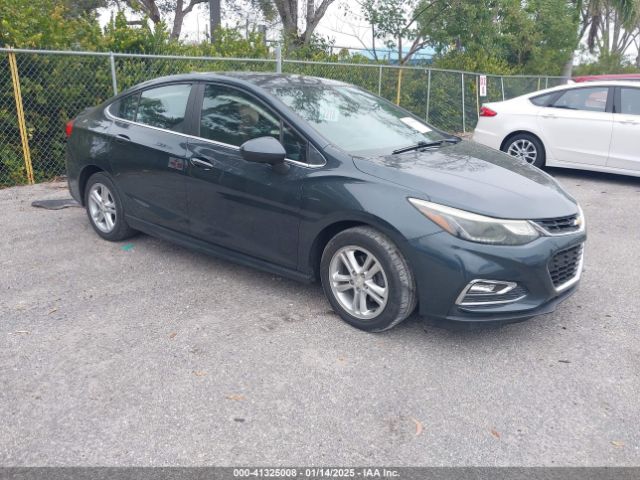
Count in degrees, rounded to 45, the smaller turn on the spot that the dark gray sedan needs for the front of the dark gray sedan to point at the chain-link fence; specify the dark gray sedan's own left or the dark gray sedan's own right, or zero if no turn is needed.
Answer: approximately 180°

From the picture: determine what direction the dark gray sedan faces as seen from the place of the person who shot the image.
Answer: facing the viewer and to the right of the viewer
